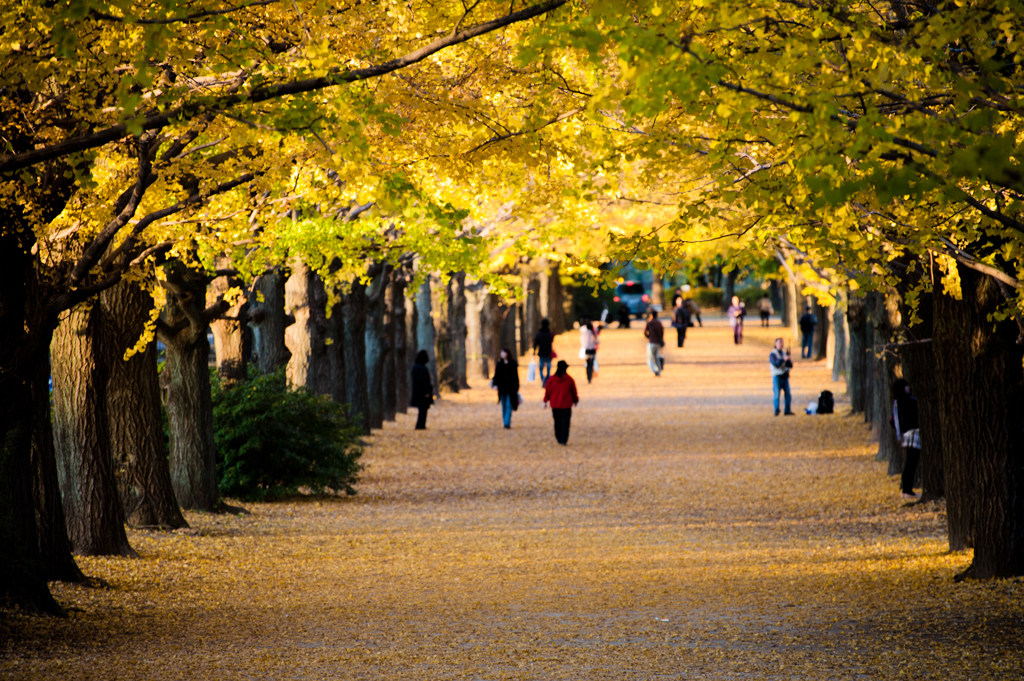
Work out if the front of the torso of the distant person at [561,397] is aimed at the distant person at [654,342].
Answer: yes

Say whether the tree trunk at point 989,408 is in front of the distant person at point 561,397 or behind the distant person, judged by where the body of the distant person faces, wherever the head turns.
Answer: behind

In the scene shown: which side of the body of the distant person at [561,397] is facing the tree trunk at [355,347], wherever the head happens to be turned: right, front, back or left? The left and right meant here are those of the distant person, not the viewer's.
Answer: left

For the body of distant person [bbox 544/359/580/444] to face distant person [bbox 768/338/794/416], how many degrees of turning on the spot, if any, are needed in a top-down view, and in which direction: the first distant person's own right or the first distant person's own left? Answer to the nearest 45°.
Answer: approximately 45° to the first distant person's own right

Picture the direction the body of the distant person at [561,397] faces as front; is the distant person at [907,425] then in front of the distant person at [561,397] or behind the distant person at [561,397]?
behind

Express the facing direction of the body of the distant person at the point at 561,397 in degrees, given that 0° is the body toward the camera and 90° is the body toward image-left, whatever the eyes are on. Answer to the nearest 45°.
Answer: approximately 180°

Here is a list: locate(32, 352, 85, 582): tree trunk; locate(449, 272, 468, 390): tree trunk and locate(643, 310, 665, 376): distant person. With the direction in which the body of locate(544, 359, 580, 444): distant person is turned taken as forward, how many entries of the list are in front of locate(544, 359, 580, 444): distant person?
2

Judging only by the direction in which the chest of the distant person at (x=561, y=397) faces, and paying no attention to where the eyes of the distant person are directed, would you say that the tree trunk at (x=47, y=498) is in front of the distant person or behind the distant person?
behind

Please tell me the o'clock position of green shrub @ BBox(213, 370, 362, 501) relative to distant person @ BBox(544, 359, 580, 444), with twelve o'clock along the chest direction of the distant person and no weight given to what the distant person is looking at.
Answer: The green shrub is roughly at 7 o'clock from the distant person.

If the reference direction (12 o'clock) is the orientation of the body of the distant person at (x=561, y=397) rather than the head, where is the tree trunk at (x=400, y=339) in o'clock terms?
The tree trunk is roughly at 11 o'clock from the distant person.
